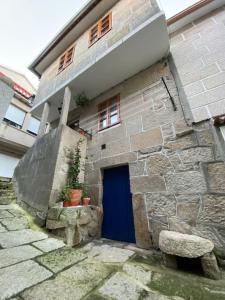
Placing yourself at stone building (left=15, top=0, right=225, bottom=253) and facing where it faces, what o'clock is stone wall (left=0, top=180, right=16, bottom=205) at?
The stone wall is roughly at 2 o'clock from the stone building.

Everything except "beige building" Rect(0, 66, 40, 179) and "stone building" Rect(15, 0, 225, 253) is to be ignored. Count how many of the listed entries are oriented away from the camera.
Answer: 0

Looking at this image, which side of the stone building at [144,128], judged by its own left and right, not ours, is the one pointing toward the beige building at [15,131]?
right

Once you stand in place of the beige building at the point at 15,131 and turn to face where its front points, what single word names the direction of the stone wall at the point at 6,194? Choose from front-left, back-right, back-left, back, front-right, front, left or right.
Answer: front-right

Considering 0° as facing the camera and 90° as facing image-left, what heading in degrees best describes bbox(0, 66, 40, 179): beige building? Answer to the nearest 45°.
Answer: approximately 315°
